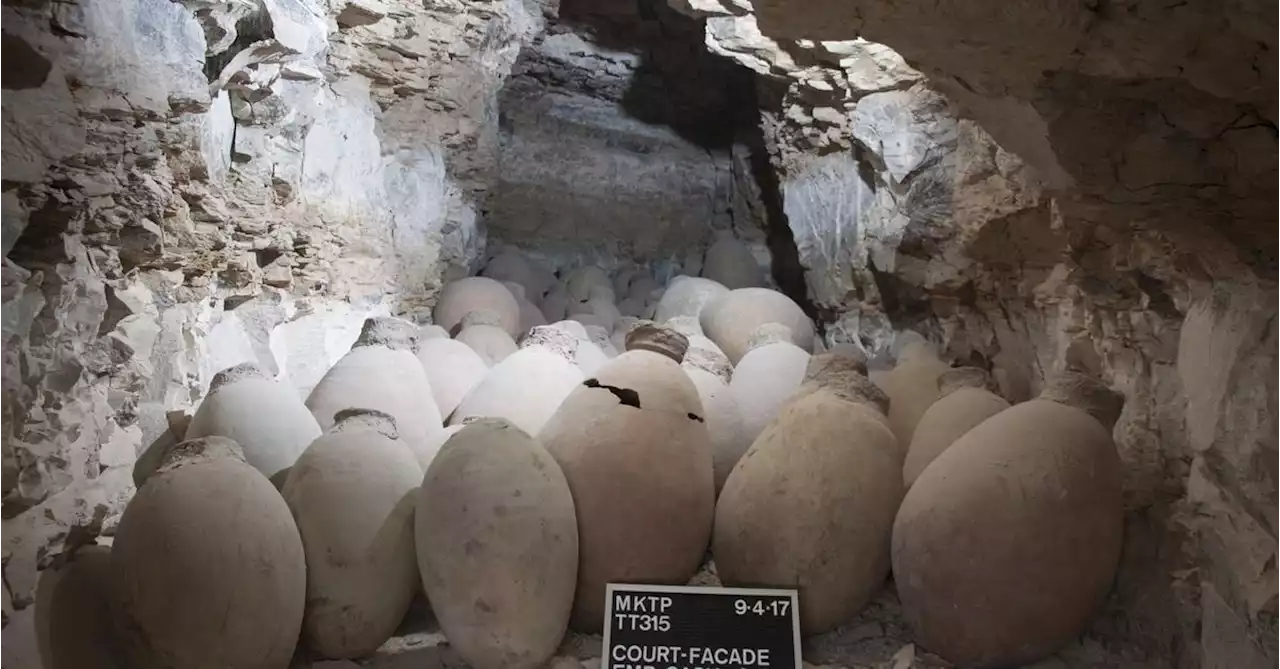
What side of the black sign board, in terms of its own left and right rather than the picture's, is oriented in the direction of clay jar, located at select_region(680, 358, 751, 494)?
back

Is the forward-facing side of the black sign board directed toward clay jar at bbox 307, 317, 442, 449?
no

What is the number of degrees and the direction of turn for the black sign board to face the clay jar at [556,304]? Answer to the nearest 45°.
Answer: approximately 180°

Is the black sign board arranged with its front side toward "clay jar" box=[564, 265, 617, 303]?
no

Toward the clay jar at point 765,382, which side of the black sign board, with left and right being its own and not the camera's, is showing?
back

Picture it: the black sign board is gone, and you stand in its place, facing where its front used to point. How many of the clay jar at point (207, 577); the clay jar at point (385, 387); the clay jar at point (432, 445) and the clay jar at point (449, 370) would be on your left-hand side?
0

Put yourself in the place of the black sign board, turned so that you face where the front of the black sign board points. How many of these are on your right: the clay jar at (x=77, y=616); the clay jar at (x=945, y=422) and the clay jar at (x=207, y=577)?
2

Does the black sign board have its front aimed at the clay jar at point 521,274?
no

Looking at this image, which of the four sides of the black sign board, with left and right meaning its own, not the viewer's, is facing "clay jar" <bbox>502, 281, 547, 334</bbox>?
back

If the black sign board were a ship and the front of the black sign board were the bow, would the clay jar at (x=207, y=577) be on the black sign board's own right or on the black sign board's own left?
on the black sign board's own right

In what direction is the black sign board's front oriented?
toward the camera

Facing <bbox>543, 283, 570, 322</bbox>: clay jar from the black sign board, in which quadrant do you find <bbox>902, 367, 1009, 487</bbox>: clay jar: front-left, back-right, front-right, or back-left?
front-right

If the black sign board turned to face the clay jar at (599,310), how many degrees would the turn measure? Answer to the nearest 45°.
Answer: approximately 180°

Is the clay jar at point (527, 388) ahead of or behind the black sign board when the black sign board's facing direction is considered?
behind
